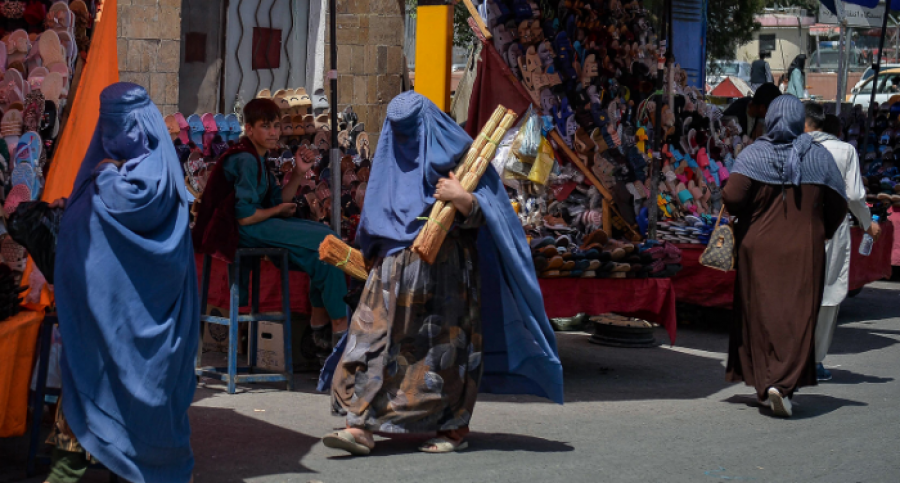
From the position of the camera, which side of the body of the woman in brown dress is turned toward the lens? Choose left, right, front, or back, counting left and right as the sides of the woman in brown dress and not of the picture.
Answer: back

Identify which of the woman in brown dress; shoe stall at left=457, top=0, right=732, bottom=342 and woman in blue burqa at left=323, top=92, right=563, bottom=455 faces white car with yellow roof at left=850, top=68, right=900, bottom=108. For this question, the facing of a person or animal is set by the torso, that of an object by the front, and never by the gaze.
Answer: the woman in brown dress

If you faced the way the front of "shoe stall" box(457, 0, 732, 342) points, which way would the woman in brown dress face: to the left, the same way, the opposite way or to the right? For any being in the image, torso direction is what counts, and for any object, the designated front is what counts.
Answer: the opposite way

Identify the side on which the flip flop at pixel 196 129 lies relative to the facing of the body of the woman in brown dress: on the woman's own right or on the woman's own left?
on the woman's own left

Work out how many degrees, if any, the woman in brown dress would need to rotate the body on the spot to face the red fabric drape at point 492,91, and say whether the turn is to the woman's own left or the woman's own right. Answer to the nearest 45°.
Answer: approximately 45° to the woman's own left

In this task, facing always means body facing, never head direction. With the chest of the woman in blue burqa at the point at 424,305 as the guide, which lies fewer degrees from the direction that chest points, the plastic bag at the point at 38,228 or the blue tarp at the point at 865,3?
the plastic bag

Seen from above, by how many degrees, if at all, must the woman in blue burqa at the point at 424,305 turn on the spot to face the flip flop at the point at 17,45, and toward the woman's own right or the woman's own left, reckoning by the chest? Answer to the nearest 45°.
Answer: approximately 45° to the woman's own right

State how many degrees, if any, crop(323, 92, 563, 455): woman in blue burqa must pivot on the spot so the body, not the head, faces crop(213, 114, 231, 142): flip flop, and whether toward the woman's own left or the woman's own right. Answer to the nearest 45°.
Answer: approximately 90° to the woman's own right

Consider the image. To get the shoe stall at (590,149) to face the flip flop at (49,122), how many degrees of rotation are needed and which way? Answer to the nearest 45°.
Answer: approximately 45° to its right

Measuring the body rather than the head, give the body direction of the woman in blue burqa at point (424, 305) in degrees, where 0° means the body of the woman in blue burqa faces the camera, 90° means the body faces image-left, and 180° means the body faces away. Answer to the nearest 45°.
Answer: approximately 45°

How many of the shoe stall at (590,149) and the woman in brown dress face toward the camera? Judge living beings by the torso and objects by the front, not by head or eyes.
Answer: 1

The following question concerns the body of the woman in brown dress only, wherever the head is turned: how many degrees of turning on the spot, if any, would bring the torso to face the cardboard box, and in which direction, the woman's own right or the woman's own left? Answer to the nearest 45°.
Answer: approximately 90° to the woman's own left

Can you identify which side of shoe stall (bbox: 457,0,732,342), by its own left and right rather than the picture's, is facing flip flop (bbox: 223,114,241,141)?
right

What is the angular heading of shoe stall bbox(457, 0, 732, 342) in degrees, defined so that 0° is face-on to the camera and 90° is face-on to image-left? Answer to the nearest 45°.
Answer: approximately 0°
